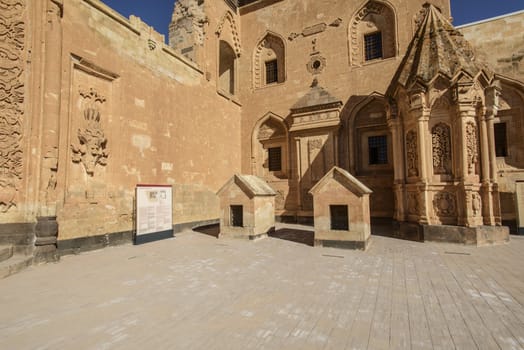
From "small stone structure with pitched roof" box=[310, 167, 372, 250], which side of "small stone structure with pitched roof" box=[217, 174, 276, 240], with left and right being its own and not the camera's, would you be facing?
left

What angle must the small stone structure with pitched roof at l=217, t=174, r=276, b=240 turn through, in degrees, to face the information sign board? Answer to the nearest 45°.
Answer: approximately 45° to its right

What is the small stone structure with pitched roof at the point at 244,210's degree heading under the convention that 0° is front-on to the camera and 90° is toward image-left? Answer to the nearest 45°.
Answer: approximately 45°

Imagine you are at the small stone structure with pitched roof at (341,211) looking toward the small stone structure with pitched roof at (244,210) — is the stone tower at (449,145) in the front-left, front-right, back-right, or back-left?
back-right

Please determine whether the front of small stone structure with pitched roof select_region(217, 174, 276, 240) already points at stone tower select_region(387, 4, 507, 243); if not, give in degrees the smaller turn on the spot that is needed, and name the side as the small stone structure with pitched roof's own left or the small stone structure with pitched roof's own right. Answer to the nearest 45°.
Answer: approximately 135° to the small stone structure with pitched roof's own left

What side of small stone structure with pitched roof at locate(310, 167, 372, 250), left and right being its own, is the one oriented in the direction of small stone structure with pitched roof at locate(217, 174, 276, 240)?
right

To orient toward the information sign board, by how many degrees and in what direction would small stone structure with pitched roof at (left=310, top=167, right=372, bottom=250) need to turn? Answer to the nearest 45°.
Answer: approximately 90° to its right

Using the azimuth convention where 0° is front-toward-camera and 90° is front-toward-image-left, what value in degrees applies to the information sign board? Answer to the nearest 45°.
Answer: approximately 315°

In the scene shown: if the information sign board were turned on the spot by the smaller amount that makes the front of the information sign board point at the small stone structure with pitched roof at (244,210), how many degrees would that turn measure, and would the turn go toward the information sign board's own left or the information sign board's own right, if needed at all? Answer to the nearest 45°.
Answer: approximately 45° to the information sign board's own left
